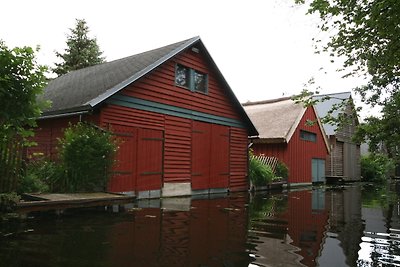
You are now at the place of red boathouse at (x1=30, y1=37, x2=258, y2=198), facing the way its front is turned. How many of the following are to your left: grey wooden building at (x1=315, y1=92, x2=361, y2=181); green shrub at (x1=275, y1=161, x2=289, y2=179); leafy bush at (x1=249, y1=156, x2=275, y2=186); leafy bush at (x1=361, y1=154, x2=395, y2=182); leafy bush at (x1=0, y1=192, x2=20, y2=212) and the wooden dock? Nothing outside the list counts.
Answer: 4

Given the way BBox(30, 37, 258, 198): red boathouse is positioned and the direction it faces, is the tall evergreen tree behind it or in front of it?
behind

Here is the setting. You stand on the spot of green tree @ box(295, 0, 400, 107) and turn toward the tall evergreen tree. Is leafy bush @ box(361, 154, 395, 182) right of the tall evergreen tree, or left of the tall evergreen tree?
right

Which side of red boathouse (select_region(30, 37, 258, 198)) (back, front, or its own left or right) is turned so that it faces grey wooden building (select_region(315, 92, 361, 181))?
left

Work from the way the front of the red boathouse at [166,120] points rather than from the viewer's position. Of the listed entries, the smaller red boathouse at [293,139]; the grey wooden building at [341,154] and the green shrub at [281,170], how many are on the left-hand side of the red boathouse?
3

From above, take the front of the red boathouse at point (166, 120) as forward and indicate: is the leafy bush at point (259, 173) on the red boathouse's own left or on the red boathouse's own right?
on the red boathouse's own left

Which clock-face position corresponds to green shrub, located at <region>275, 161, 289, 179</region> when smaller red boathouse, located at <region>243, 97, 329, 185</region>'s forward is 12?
The green shrub is roughly at 2 o'clock from the smaller red boathouse.

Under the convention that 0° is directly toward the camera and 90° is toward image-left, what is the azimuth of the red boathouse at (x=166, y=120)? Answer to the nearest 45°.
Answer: approximately 315°

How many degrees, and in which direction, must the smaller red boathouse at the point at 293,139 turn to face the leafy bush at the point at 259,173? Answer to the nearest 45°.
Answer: approximately 45° to its right

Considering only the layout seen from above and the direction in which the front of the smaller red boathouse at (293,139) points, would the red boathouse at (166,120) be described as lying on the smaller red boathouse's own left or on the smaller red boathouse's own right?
on the smaller red boathouse's own right

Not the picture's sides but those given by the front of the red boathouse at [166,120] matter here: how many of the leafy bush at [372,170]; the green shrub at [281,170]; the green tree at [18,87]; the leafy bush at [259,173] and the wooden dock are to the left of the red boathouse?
3

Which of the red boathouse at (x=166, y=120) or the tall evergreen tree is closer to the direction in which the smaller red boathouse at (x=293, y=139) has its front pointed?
the red boathouse
